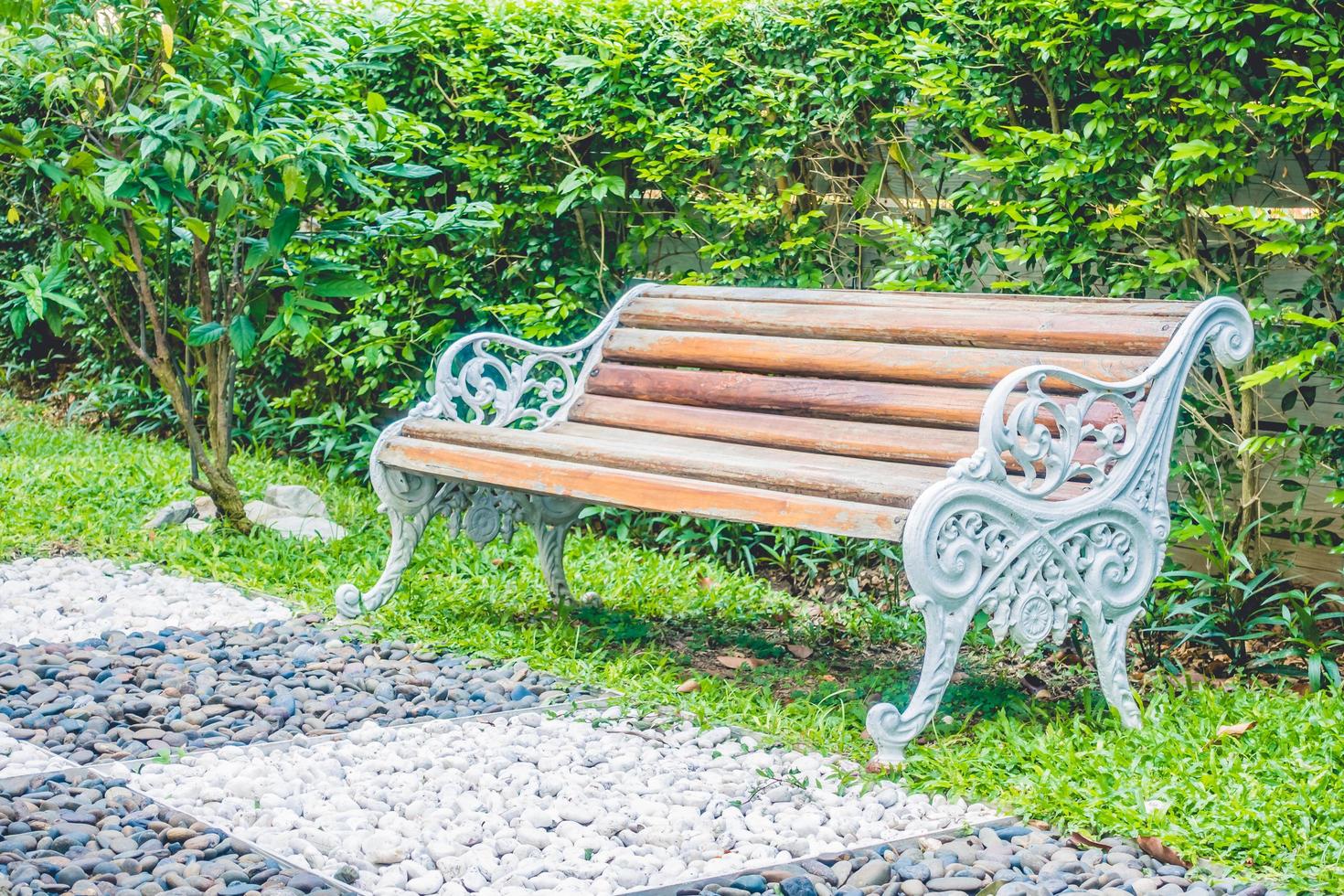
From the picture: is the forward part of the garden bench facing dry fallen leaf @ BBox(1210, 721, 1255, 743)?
no

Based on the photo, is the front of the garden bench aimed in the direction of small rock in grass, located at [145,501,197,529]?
no

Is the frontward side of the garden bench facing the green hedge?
no

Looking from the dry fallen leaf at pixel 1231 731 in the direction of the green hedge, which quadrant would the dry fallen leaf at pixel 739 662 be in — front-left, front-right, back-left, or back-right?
front-left

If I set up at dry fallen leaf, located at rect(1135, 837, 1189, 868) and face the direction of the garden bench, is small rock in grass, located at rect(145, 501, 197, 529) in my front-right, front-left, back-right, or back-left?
front-left

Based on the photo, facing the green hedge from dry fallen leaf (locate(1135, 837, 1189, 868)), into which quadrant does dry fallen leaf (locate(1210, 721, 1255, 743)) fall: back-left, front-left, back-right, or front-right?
front-right
